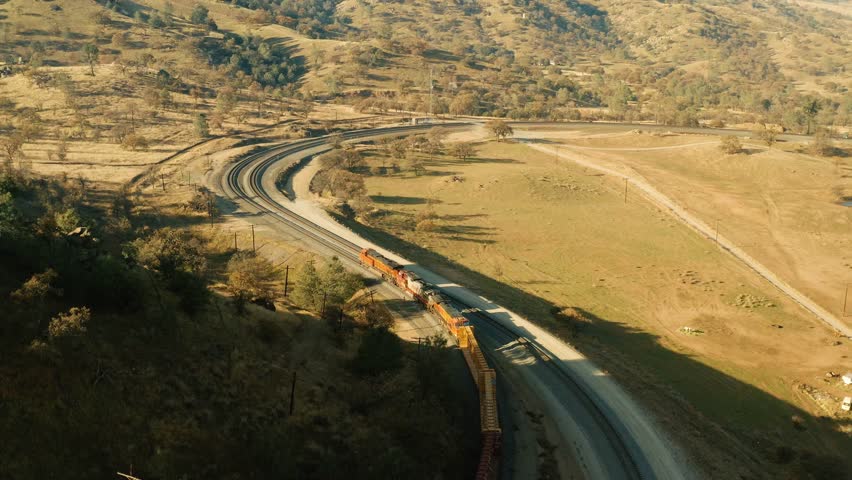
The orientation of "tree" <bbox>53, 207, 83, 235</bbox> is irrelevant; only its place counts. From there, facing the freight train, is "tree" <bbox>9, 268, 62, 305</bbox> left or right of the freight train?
right

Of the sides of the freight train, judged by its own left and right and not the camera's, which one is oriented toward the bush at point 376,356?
left

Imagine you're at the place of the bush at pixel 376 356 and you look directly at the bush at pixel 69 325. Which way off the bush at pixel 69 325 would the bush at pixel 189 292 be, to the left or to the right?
right

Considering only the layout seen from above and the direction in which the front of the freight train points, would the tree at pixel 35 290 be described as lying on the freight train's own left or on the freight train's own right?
on the freight train's own left

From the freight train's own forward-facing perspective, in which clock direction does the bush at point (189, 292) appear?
The bush is roughly at 10 o'clock from the freight train.

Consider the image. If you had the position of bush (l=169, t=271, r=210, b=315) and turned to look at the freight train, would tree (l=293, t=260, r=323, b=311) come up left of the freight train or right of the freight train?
left

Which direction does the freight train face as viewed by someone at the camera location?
facing away from the viewer and to the left of the viewer

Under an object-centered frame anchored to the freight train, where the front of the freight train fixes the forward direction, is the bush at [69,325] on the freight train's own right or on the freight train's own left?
on the freight train's own left
